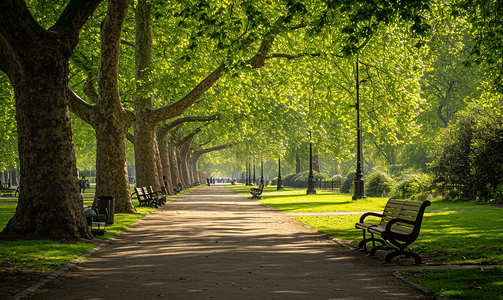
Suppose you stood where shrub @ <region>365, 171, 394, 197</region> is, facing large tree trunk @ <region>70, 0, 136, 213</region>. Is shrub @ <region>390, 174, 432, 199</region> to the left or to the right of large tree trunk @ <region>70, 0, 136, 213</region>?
left

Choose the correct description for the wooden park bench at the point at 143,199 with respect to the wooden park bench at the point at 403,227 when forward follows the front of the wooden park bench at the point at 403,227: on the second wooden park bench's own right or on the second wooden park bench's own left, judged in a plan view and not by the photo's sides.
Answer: on the second wooden park bench's own right

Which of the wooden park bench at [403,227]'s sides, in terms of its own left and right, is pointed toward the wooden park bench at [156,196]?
right

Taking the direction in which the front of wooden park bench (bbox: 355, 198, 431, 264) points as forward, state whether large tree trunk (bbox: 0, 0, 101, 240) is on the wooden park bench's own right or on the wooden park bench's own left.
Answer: on the wooden park bench's own right

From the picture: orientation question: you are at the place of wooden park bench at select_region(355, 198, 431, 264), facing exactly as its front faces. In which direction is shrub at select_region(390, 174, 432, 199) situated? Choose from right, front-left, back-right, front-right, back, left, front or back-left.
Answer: back-right

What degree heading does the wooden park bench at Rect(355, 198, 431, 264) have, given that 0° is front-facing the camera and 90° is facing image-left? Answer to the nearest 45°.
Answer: approximately 45°

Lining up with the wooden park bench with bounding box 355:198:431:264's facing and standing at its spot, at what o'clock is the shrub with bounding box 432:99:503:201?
The shrub is roughly at 5 o'clock from the wooden park bench.

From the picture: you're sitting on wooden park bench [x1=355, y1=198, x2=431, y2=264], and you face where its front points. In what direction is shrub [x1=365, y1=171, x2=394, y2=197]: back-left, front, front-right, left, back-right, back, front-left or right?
back-right
